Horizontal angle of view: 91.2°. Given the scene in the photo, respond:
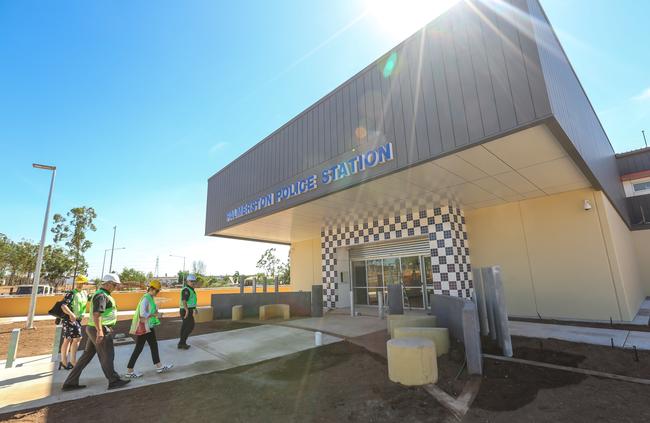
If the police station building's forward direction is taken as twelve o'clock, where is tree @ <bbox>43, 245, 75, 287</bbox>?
The tree is roughly at 2 o'clock from the police station building.

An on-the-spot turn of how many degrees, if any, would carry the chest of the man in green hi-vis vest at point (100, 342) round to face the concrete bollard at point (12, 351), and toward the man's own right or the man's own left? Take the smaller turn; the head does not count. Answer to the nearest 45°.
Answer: approximately 135° to the man's own left

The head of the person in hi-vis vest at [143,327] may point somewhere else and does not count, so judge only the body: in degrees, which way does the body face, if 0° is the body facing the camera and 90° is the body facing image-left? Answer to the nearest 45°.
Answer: approximately 270°

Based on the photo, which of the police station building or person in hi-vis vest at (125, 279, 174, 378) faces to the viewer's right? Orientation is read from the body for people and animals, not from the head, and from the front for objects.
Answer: the person in hi-vis vest

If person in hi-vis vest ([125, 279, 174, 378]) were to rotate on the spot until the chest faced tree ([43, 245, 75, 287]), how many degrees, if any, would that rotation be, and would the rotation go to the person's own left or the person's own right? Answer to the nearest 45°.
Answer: approximately 90° to the person's own left

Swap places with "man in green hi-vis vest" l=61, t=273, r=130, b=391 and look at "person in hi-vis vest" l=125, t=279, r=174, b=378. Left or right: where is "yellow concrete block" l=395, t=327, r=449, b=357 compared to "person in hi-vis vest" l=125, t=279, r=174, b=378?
right

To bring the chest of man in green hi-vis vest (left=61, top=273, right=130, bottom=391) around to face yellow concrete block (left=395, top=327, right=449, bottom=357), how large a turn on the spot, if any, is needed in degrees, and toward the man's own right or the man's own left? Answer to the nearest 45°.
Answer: approximately 45° to the man's own right

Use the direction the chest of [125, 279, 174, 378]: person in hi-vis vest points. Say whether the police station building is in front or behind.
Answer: in front

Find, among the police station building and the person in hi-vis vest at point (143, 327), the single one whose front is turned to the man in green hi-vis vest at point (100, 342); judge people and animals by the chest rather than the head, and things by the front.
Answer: the police station building

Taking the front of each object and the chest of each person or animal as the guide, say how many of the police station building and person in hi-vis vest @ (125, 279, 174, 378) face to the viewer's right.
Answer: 1

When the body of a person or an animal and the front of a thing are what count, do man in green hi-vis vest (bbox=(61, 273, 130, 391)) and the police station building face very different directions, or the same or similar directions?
very different directions

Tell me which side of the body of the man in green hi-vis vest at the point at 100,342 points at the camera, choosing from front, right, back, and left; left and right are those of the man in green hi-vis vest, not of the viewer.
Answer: right
